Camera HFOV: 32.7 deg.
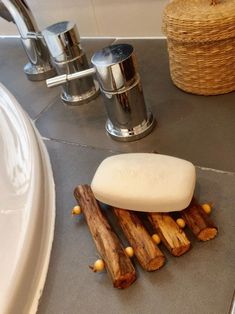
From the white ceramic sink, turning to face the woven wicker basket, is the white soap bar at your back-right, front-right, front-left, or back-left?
front-right
